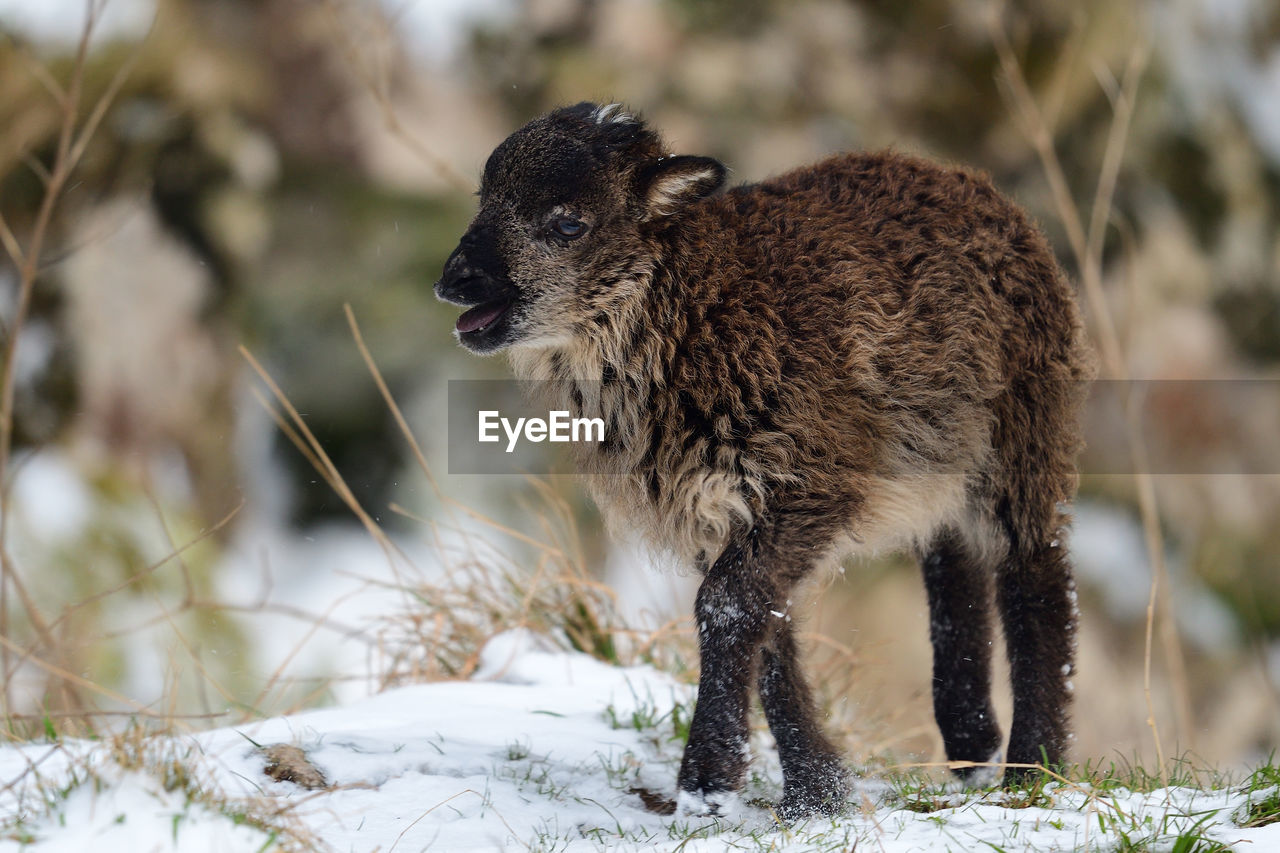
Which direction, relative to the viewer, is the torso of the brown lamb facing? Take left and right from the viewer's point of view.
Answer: facing the viewer and to the left of the viewer
